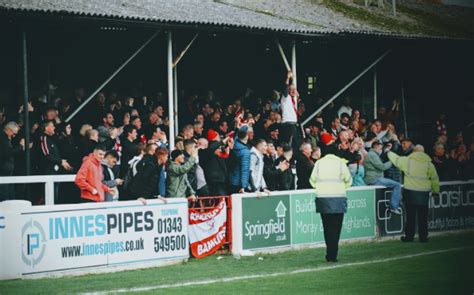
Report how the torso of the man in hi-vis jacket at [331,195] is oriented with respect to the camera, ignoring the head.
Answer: away from the camera

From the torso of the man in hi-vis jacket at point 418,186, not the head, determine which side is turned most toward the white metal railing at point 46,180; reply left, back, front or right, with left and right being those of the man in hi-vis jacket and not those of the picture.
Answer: left

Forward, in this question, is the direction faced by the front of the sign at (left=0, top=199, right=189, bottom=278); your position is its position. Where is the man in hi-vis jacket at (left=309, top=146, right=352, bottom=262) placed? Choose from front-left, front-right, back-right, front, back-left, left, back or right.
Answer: front-left

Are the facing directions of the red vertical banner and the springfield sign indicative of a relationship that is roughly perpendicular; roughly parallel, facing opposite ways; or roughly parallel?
roughly parallel

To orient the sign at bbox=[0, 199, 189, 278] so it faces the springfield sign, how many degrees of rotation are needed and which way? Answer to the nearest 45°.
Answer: approximately 90° to its left

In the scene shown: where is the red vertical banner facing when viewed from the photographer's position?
facing the viewer and to the right of the viewer

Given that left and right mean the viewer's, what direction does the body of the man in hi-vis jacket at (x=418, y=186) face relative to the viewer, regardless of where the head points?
facing away from the viewer and to the left of the viewer

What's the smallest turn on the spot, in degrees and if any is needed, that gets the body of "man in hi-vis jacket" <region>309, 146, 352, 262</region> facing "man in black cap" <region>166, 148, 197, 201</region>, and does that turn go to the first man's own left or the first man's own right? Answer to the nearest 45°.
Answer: approximately 90° to the first man's own left

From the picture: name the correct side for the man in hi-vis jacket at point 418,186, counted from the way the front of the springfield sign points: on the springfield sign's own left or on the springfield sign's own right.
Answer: on the springfield sign's own left
